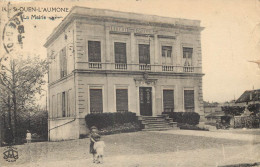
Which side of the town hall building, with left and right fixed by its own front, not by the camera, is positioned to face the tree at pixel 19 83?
right

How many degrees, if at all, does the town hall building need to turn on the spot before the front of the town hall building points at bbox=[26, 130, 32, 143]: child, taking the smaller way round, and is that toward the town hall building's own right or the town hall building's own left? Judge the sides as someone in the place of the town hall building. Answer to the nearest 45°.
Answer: approximately 90° to the town hall building's own right

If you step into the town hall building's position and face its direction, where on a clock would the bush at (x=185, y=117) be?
The bush is roughly at 10 o'clock from the town hall building.

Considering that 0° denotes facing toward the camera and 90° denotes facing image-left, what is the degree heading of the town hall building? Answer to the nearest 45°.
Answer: approximately 315°
